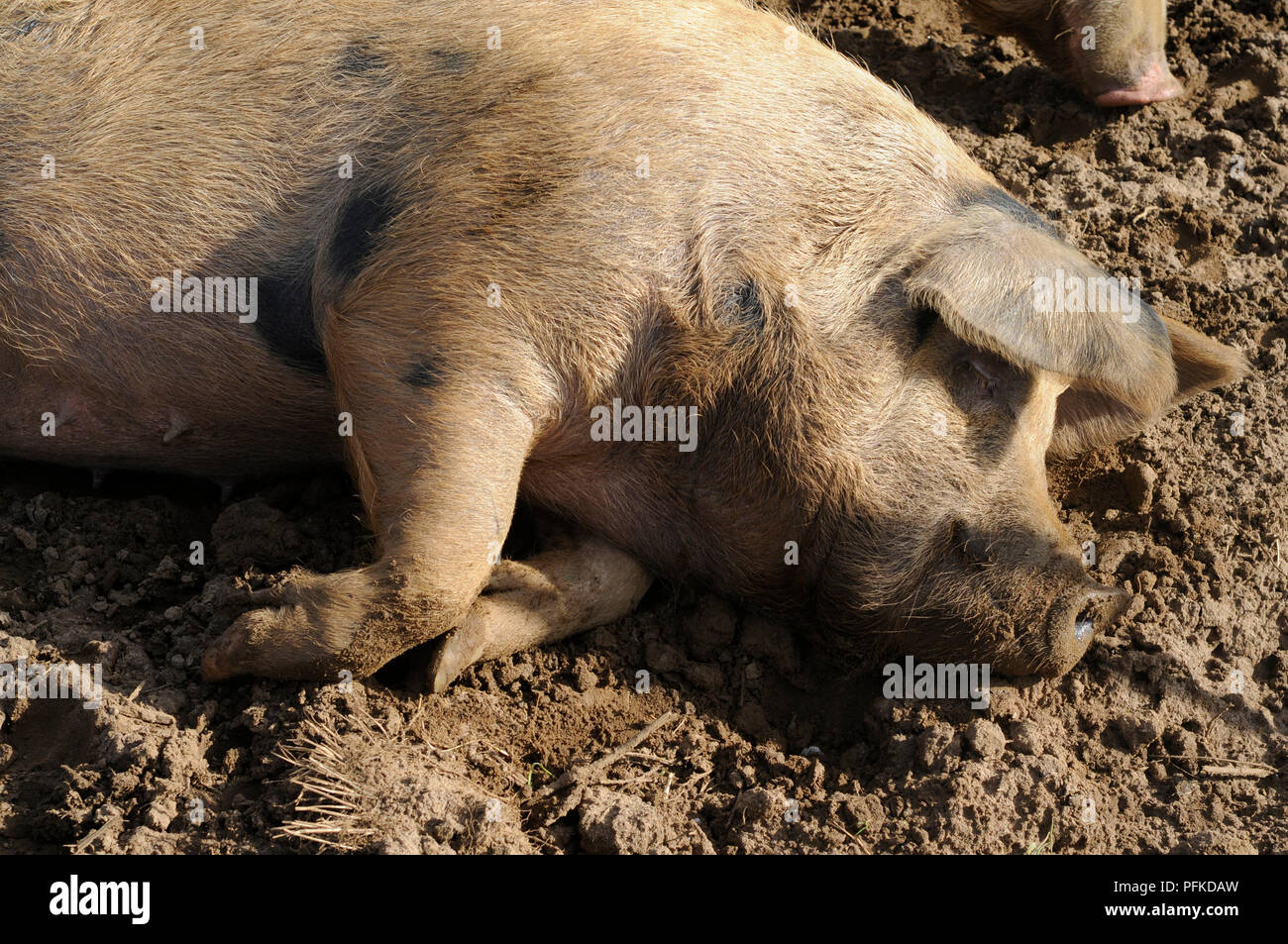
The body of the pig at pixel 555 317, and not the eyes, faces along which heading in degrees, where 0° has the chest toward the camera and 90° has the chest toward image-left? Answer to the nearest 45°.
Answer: approximately 270°

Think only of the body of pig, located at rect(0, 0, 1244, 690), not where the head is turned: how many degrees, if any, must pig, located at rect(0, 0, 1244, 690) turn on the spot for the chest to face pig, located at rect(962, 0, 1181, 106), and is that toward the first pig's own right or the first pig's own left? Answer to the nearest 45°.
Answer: approximately 45° to the first pig's own left
